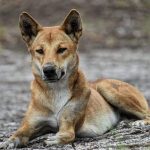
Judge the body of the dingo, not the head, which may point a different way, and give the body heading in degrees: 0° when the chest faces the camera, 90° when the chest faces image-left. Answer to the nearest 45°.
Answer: approximately 45°
